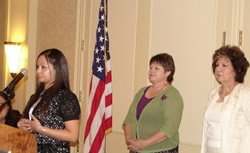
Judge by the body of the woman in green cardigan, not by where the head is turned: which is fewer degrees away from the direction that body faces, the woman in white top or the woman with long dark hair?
the woman with long dark hair

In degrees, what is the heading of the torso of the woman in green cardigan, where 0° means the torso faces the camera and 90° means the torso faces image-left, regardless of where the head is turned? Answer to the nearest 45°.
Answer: approximately 45°

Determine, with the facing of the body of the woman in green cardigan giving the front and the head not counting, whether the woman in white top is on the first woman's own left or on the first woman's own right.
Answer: on the first woman's own left

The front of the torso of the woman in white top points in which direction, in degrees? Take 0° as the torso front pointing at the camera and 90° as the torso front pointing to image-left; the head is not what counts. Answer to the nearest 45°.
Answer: approximately 45°

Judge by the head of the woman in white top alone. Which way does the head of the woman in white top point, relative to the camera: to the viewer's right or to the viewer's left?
to the viewer's left

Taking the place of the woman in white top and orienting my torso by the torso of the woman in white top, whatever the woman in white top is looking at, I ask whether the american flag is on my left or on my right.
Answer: on my right

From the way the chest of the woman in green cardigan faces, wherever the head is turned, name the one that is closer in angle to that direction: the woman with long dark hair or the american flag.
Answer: the woman with long dark hair

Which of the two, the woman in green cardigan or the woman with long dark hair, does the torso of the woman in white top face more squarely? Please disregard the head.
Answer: the woman with long dark hair

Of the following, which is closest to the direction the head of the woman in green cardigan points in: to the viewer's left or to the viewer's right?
to the viewer's left
